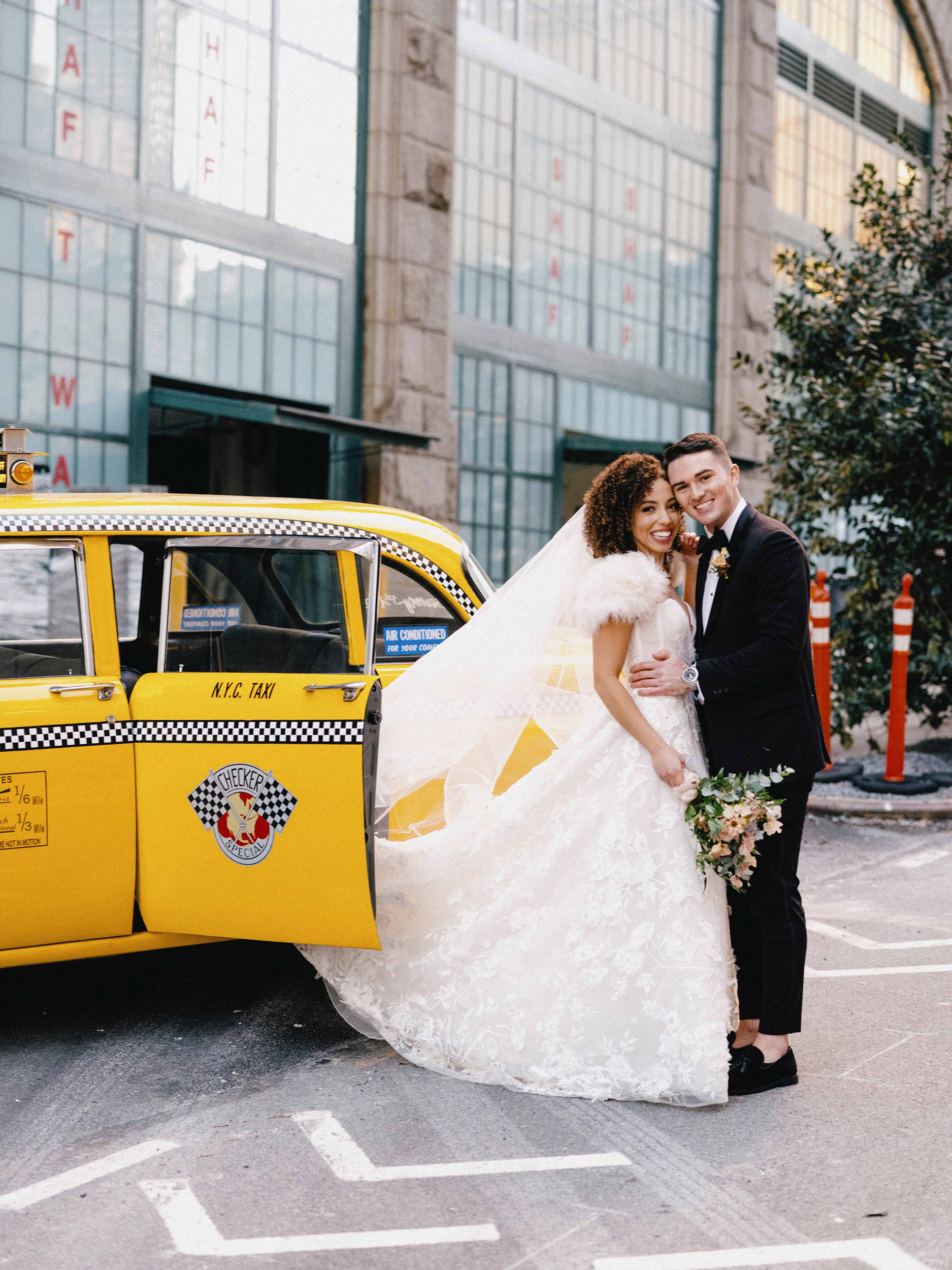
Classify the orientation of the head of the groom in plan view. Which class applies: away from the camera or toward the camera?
toward the camera

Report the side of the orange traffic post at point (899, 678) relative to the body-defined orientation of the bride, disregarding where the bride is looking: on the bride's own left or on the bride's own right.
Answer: on the bride's own left

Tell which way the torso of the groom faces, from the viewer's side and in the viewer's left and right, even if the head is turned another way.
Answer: facing the viewer and to the left of the viewer

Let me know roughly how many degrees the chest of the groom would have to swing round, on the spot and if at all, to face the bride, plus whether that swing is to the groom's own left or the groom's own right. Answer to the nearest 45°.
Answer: approximately 45° to the groom's own right

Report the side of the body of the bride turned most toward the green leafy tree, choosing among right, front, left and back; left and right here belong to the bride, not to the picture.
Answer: left
